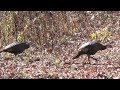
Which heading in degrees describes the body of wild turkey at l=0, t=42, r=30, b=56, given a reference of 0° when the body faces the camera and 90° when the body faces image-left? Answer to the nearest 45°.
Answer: approximately 270°
